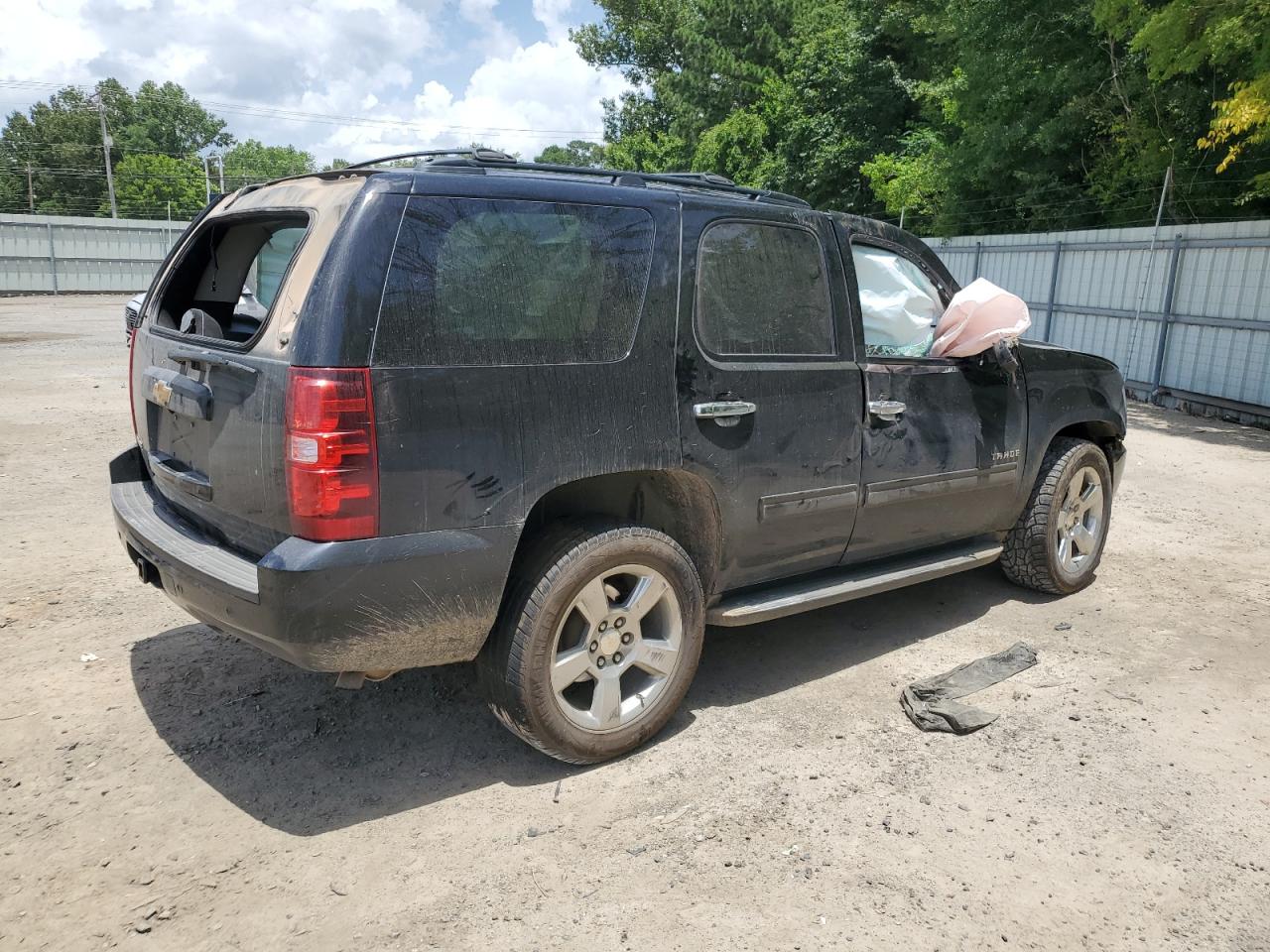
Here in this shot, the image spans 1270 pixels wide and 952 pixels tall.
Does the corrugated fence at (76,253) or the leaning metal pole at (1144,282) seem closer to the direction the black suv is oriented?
the leaning metal pole

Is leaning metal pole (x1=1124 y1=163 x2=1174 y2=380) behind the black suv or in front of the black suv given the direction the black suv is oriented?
in front

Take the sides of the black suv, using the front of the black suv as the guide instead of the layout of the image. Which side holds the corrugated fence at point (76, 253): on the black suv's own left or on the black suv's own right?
on the black suv's own left

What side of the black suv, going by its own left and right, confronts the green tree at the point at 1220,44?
front

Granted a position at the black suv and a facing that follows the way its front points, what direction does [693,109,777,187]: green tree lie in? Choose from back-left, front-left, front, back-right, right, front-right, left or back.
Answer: front-left

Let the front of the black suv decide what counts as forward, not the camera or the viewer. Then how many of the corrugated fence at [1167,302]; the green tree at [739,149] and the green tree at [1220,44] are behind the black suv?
0

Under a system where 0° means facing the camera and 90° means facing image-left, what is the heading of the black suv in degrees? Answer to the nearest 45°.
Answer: approximately 225°

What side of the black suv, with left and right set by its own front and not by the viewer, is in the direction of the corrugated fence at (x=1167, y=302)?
front

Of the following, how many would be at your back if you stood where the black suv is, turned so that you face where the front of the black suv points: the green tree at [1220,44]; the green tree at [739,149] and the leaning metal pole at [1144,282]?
0

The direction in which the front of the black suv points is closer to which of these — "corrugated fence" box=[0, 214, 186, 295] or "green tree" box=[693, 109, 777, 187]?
the green tree

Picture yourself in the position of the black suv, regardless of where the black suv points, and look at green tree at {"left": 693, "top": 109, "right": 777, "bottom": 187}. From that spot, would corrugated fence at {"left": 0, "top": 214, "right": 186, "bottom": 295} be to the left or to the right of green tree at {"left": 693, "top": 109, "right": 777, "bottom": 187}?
left
